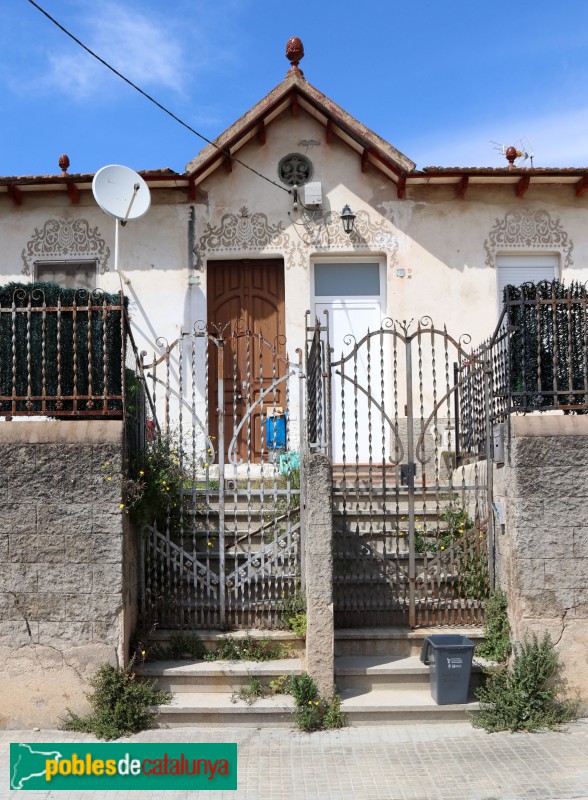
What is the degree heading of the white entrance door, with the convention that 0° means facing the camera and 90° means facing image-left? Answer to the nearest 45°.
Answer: approximately 0°

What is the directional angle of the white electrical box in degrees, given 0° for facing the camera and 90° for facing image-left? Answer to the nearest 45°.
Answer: approximately 0°

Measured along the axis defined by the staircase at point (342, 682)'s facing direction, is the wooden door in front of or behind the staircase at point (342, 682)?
behind
